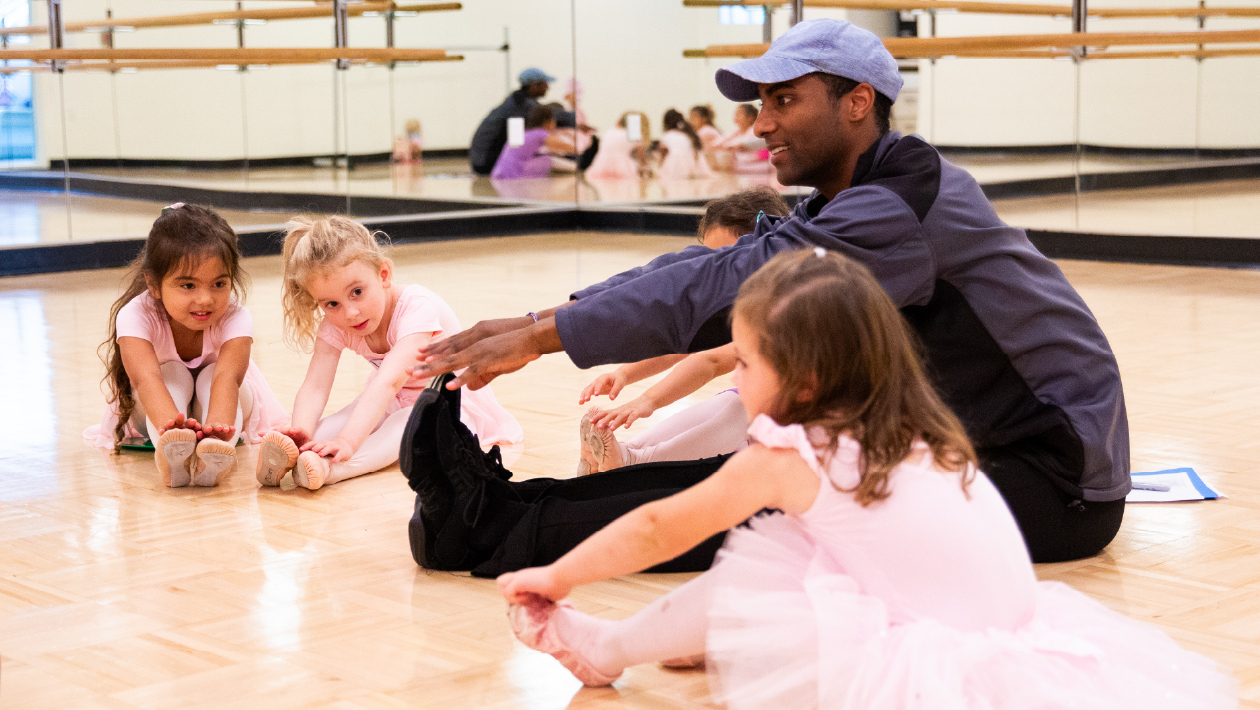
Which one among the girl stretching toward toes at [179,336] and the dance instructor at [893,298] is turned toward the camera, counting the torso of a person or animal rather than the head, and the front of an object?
the girl stretching toward toes

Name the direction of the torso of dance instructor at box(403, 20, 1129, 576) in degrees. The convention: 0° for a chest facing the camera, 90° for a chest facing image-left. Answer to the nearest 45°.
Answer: approximately 90°

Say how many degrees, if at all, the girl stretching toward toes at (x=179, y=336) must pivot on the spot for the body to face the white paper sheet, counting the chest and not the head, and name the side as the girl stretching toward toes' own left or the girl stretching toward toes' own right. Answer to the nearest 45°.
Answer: approximately 45° to the girl stretching toward toes' own left

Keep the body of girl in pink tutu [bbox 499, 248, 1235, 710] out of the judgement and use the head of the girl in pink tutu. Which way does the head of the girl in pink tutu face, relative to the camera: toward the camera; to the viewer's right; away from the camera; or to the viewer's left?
to the viewer's left

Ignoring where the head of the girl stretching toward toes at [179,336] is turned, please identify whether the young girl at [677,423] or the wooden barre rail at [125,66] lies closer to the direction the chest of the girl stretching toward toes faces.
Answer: the young girl

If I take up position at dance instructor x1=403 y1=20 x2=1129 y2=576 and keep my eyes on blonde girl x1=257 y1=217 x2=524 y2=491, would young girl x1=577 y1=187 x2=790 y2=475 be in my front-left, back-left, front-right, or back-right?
front-right

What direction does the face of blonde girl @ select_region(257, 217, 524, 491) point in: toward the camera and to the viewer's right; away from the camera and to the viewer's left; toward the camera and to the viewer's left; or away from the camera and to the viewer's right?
toward the camera and to the viewer's right

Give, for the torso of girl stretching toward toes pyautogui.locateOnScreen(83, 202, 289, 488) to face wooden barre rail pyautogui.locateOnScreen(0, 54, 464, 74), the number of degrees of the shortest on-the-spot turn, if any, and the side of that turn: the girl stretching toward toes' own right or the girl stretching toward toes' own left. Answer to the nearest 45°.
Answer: approximately 180°

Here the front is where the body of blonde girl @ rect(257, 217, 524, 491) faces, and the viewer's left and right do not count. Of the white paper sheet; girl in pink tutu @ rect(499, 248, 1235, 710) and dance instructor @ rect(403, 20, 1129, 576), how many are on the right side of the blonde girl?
0

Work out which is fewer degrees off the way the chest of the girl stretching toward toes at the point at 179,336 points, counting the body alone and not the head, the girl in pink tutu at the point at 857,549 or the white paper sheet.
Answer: the girl in pink tutu

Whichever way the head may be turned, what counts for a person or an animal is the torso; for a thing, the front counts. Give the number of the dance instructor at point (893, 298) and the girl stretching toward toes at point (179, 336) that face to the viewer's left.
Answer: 1

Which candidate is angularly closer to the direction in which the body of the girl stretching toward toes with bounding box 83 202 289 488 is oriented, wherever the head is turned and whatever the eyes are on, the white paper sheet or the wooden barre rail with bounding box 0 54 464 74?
the white paper sheet

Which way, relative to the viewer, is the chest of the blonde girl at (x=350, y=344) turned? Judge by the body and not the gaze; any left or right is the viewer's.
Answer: facing the viewer and to the left of the viewer

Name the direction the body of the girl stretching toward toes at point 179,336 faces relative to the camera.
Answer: toward the camera
